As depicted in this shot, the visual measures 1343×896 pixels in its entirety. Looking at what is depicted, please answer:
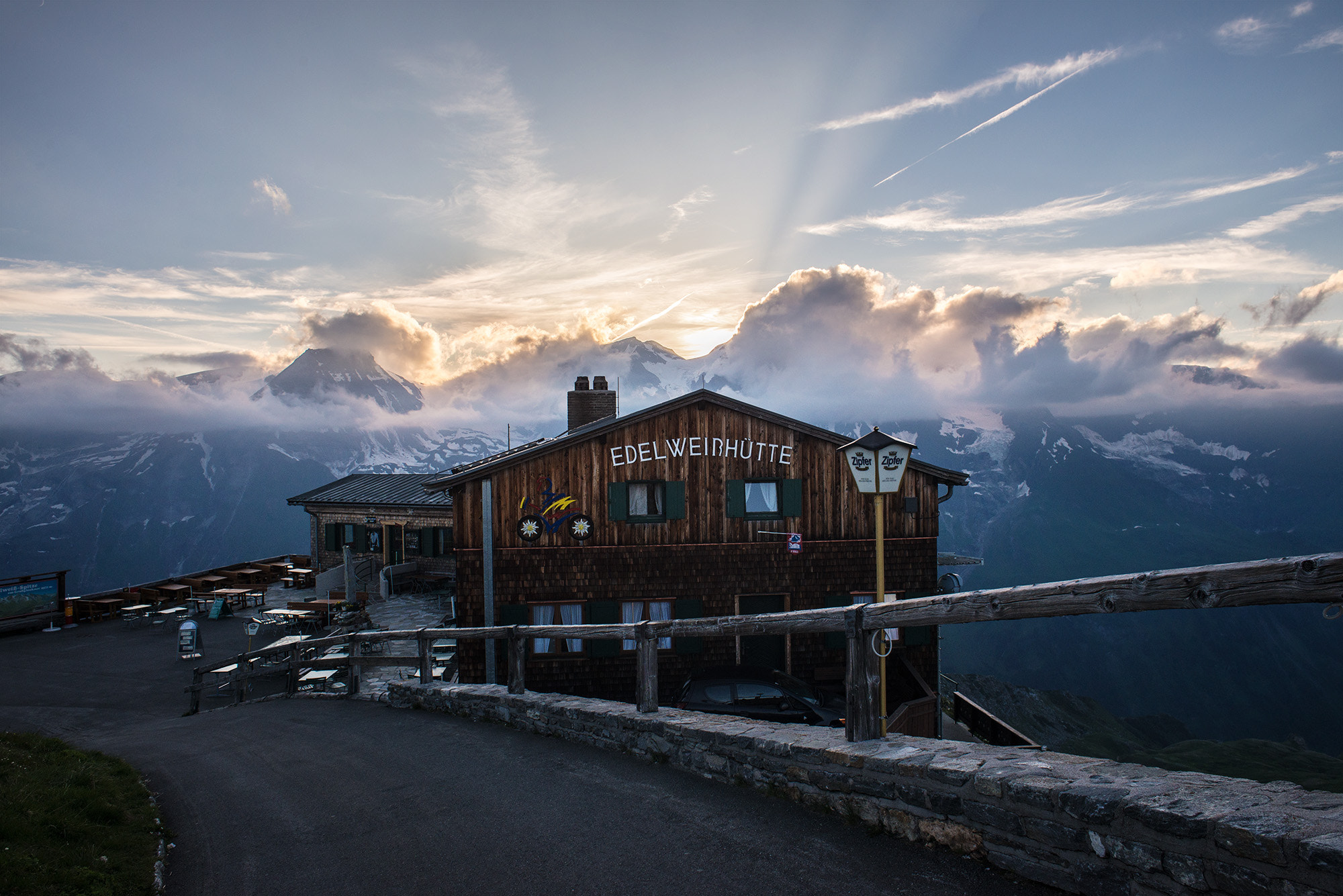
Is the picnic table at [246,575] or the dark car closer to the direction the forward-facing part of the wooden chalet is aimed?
the dark car

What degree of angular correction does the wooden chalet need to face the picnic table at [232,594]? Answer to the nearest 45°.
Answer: approximately 135° to its right

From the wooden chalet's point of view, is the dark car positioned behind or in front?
in front

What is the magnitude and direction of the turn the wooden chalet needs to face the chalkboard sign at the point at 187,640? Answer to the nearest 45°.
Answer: approximately 90° to its right

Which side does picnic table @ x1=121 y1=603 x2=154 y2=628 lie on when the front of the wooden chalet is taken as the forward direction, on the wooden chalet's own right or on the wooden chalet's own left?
on the wooden chalet's own right

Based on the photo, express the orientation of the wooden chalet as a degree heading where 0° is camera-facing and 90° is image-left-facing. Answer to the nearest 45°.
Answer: approximately 0°

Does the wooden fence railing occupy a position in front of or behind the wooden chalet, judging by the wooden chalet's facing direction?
in front

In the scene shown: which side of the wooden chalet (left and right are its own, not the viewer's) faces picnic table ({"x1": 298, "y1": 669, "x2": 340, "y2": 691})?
right
